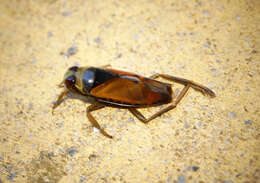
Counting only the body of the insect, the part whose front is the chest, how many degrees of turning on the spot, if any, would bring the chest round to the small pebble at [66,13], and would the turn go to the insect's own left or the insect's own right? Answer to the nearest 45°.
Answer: approximately 45° to the insect's own right

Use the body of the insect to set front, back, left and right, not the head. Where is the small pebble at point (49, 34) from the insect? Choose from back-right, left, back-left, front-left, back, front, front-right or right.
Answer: front-right

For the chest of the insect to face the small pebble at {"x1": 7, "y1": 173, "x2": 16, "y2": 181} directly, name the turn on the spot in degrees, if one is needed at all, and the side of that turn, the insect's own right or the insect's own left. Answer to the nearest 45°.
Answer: approximately 45° to the insect's own left

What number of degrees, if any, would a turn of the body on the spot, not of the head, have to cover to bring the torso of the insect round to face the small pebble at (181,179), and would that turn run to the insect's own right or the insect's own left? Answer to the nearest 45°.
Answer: approximately 135° to the insect's own left

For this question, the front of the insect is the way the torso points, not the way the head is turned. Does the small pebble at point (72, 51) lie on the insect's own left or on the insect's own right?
on the insect's own right

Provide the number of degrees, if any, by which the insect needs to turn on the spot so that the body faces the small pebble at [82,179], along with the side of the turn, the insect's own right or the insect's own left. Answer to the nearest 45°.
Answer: approximately 90° to the insect's own left

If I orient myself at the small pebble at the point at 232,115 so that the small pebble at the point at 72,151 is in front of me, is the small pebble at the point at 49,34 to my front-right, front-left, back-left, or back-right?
front-right

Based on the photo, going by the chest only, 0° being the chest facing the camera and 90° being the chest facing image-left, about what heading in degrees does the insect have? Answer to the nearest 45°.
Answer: approximately 90°

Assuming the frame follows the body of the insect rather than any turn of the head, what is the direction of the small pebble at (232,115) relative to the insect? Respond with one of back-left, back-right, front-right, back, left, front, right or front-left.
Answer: back

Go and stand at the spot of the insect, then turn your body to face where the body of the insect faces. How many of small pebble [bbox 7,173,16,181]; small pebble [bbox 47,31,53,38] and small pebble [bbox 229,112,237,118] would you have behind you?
1

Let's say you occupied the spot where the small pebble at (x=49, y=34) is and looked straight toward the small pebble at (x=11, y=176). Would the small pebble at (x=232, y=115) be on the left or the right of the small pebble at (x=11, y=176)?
left
